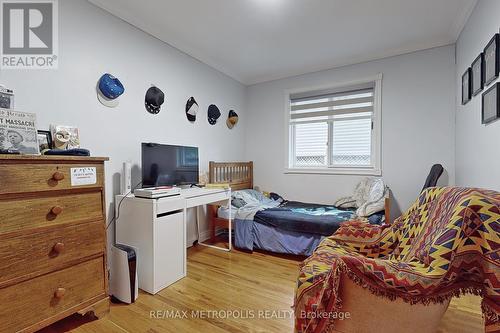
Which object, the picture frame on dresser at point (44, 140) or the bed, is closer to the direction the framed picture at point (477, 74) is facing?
the bed

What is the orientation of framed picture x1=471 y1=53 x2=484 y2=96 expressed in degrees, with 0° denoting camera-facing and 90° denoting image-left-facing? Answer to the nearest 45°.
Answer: approximately 90°

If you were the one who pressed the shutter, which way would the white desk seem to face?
facing the viewer and to the right of the viewer

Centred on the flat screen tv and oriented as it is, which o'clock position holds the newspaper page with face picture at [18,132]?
The newspaper page with face picture is roughly at 3 o'clock from the flat screen tv.

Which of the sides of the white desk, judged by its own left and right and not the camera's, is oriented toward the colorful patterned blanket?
front

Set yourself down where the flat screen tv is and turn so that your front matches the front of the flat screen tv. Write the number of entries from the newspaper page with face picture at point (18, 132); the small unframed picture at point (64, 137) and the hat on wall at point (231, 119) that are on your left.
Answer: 1

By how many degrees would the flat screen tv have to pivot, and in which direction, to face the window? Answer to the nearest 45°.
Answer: approximately 45° to its left

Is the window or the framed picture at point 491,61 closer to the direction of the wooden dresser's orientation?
the framed picture

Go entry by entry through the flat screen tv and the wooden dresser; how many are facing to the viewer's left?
0

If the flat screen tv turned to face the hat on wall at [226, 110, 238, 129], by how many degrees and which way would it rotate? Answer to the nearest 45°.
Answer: approximately 90° to its left

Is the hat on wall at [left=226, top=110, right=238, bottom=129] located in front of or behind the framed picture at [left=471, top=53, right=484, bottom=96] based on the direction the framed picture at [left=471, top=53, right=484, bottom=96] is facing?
in front

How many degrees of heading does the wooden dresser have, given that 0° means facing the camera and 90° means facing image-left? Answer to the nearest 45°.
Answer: approximately 315°

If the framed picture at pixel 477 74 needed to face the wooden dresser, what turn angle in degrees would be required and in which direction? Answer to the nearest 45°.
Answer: approximately 45° to its left

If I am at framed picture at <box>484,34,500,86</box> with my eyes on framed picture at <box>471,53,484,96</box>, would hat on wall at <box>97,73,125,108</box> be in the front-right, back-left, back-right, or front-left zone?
back-left

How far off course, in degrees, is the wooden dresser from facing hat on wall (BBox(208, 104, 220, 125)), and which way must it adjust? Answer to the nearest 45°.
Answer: approximately 90° to its left

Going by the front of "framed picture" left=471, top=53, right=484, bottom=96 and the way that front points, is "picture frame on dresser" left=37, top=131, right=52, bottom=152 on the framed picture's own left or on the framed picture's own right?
on the framed picture's own left
